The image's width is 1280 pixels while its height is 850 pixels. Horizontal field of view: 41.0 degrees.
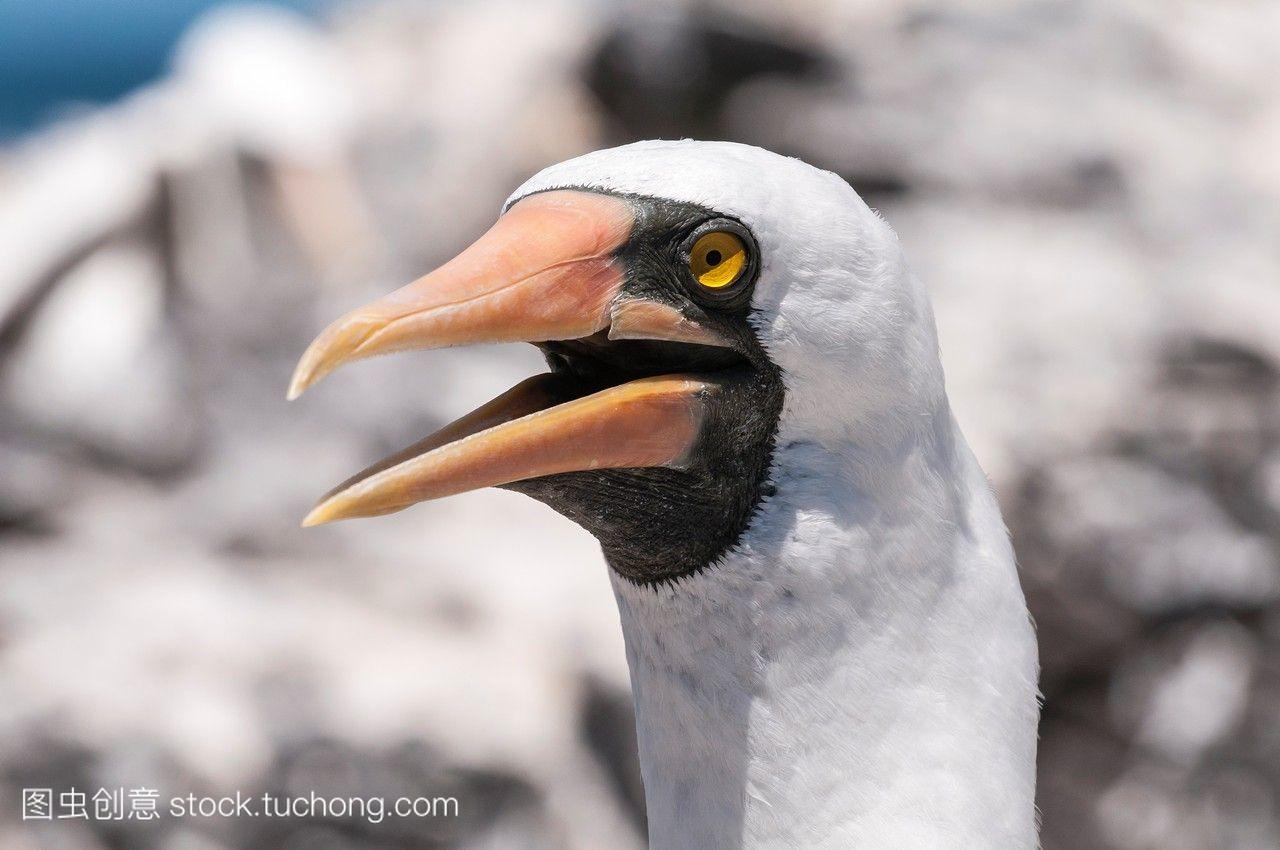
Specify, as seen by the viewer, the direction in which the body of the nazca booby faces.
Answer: to the viewer's left
